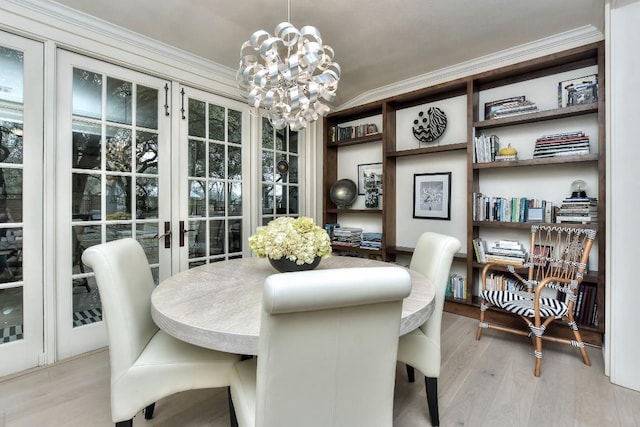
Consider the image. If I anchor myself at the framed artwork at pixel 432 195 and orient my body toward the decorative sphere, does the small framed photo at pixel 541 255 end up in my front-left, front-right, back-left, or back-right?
back-left

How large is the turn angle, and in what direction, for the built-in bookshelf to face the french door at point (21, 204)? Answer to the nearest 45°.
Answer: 0° — it already faces it

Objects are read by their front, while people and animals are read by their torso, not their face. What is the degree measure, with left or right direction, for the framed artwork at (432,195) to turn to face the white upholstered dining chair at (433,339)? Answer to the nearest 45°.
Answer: approximately 45° to its left

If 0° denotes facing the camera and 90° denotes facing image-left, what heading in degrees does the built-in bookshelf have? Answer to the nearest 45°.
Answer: approximately 45°

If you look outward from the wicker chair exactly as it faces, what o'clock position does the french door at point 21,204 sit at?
The french door is roughly at 12 o'clock from the wicker chair.

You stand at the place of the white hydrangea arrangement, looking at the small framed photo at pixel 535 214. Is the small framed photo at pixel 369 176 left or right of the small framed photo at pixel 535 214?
left

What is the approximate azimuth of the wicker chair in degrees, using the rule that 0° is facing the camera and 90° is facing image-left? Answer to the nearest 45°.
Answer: approximately 45°

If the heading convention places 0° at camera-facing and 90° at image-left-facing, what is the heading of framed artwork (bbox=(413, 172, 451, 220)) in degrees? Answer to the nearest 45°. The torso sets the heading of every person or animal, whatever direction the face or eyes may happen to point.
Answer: approximately 45°
